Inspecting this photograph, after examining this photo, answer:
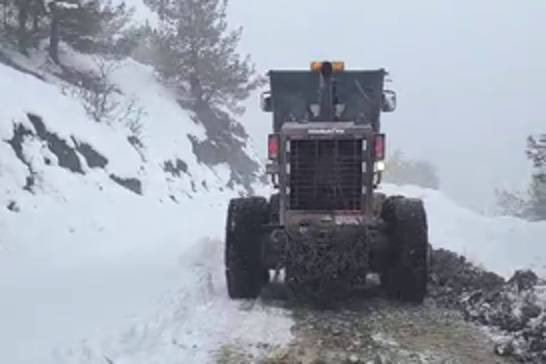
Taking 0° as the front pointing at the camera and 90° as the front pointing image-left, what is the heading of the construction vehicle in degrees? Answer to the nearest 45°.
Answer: approximately 180°

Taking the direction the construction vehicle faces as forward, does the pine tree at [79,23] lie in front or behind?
in front

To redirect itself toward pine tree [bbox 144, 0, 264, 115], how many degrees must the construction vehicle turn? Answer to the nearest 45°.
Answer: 0° — it already faces it
